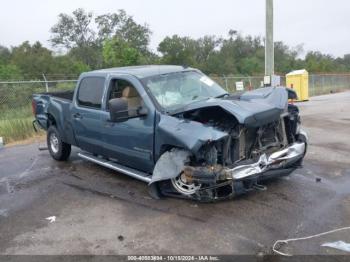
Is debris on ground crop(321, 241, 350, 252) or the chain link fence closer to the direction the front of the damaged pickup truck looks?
the debris on ground

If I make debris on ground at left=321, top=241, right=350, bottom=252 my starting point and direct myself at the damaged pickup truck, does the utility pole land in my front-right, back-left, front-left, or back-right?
front-right

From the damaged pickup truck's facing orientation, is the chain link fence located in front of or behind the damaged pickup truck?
behind

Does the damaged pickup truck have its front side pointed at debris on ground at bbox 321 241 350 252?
yes

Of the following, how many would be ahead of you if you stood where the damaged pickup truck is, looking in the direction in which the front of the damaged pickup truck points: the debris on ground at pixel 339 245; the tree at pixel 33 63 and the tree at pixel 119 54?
1

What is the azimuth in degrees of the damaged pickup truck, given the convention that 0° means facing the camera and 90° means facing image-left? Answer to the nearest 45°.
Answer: approximately 315°

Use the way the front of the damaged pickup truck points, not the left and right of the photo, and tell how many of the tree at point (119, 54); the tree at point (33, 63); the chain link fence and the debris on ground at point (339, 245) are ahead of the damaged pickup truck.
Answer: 1

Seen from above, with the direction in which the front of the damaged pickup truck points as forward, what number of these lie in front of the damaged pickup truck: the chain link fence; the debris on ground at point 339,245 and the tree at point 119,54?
1

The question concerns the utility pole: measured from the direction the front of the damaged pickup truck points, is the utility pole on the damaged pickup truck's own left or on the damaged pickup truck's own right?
on the damaged pickup truck's own left

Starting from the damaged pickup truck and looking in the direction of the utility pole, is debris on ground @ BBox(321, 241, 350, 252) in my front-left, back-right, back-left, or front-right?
back-right

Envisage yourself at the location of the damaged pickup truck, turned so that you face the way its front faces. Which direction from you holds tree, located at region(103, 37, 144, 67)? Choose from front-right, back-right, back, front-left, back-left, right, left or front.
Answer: back-left
